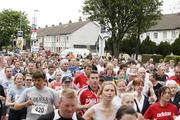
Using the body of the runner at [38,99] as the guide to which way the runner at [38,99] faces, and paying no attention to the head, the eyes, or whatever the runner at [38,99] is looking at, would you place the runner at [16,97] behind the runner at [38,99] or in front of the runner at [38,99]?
behind

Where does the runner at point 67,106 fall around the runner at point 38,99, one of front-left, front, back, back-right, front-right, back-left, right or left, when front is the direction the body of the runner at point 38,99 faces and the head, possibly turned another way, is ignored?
front

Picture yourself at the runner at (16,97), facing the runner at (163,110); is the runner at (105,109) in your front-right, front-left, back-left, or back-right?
front-right

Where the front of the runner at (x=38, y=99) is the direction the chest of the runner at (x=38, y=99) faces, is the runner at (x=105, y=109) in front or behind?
in front

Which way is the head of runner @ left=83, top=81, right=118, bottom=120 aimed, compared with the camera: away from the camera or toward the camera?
toward the camera

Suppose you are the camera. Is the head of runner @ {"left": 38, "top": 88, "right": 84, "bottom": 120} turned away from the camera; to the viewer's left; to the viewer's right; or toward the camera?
toward the camera

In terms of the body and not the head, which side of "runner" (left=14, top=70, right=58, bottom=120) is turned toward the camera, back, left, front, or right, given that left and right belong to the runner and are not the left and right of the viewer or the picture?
front
